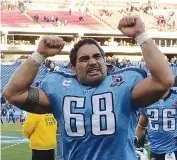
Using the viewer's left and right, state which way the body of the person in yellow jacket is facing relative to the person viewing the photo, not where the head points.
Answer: facing away from the viewer and to the left of the viewer
